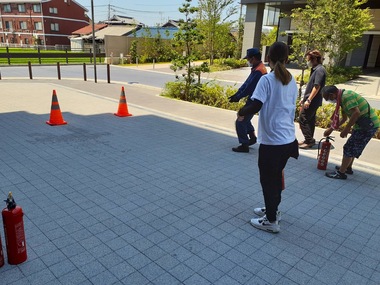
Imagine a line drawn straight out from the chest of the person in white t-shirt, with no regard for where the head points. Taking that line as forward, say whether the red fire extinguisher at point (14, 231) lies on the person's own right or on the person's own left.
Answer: on the person's own left

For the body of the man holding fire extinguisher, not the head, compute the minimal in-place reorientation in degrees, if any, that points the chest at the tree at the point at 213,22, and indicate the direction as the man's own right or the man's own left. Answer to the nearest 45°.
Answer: approximately 45° to the man's own right

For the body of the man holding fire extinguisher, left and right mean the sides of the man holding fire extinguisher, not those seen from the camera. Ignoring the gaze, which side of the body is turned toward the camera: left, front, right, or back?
left

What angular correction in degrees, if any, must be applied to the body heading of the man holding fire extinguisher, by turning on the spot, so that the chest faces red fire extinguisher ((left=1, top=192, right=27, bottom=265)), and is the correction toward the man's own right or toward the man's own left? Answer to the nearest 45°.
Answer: approximately 45° to the man's own left

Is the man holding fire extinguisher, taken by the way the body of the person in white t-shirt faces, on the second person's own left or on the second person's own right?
on the second person's own right

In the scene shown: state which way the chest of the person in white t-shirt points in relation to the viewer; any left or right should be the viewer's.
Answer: facing away from the viewer and to the left of the viewer

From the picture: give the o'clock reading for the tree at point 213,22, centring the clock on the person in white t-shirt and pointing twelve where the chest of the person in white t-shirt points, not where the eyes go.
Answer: The tree is roughly at 1 o'clock from the person in white t-shirt.

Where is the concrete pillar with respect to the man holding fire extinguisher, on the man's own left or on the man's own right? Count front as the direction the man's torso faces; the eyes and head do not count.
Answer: on the man's own right

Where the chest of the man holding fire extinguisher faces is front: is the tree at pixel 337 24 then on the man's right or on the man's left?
on the man's right
